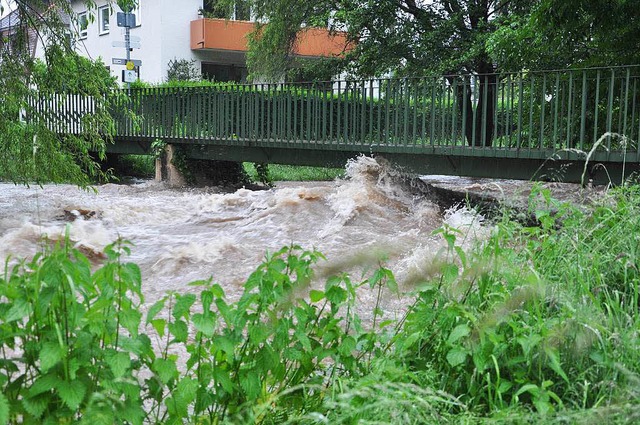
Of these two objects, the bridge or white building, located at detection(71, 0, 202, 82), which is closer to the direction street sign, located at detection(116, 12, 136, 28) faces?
the bridge

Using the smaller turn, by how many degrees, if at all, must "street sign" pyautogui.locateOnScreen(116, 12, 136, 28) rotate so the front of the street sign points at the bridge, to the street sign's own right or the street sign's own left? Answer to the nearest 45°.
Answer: approximately 135° to the street sign's own right

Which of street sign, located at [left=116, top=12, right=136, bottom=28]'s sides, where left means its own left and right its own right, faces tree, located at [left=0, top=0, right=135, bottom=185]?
back

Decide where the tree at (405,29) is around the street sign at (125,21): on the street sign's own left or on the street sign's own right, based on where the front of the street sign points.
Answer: on the street sign's own left

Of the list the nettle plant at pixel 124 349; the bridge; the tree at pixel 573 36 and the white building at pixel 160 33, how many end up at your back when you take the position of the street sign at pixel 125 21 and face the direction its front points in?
1

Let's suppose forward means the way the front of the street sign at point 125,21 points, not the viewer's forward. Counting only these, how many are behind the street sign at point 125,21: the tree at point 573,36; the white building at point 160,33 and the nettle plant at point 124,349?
1

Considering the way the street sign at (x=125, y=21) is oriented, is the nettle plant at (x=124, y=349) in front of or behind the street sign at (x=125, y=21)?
in front

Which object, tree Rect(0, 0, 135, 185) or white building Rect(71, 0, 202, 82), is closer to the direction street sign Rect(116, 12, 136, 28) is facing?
the tree

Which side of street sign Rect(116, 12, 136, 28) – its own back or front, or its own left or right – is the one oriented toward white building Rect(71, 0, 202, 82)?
front

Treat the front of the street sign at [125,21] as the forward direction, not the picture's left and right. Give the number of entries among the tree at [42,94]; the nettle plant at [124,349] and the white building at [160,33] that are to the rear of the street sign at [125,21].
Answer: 1

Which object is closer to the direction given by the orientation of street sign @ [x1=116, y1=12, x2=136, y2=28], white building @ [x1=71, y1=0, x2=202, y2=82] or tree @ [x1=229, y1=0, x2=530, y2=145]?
the tree
